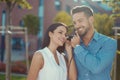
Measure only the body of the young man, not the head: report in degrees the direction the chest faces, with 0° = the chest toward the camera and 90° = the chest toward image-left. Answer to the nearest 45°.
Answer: approximately 45°

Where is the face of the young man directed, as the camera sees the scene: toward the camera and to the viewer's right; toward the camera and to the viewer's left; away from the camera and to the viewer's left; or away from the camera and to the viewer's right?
toward the camera and to the viewer's left

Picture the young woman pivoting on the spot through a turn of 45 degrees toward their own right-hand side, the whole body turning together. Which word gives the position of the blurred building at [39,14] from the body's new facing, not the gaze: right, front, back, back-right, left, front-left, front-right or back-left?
back

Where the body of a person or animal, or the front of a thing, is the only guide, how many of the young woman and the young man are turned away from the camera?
0

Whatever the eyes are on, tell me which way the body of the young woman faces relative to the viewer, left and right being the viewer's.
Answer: facing the viewer and to the right of the viewer

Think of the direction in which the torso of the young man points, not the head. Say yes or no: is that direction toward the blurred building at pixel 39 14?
no
